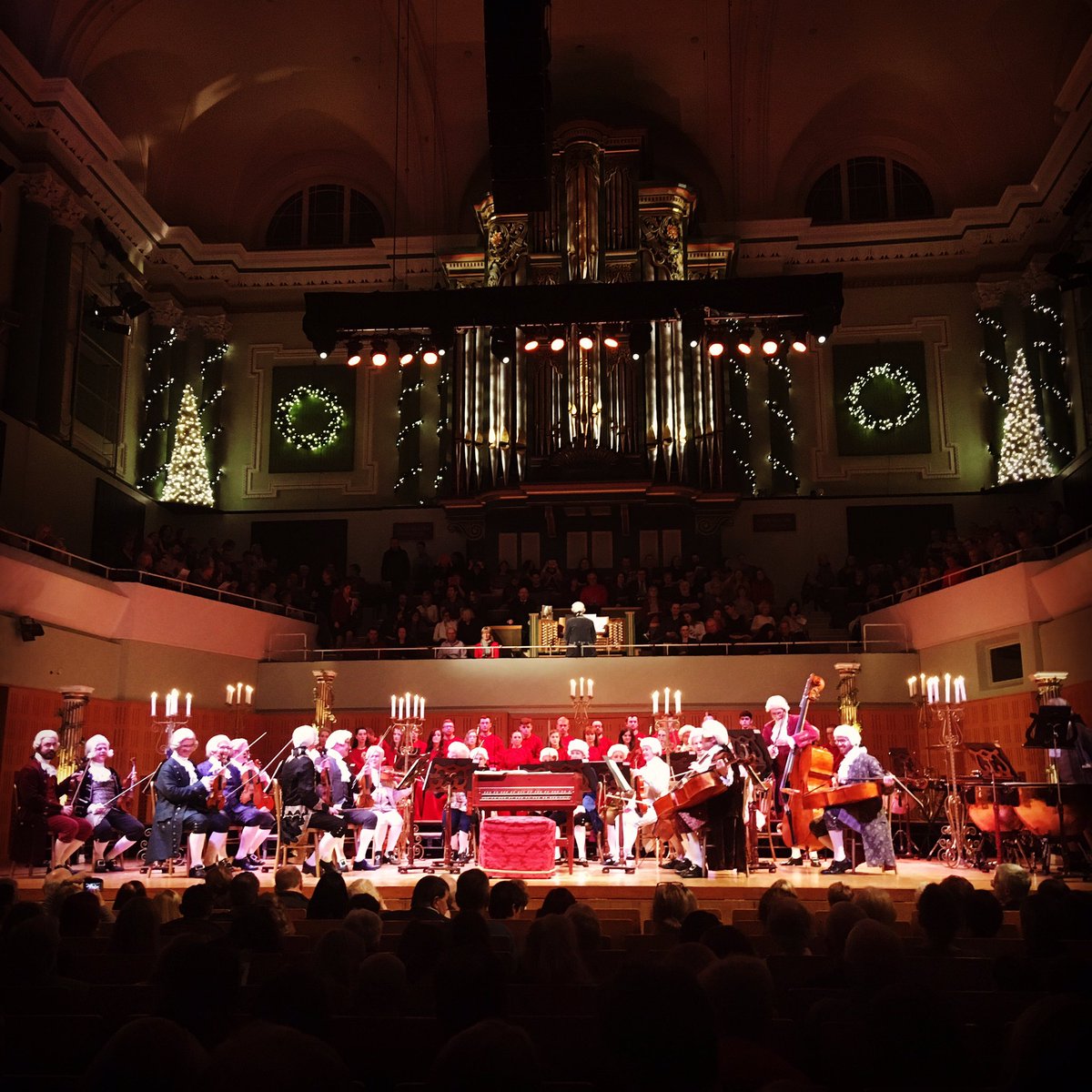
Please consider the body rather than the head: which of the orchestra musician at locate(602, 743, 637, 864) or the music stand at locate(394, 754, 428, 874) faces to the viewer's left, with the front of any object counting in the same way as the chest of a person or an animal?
the music stand

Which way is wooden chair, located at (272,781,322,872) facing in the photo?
to the viewer's right

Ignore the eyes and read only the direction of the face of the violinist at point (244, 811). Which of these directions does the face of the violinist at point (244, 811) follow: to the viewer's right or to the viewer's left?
to the viewer's right

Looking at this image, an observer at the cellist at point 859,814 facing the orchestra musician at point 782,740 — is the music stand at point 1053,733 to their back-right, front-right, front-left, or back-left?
back-right

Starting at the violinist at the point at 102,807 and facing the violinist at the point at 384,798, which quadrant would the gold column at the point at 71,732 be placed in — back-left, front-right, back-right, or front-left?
back-left

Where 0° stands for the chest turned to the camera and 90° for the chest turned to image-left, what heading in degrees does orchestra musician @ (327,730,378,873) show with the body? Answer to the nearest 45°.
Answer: approximately 270°

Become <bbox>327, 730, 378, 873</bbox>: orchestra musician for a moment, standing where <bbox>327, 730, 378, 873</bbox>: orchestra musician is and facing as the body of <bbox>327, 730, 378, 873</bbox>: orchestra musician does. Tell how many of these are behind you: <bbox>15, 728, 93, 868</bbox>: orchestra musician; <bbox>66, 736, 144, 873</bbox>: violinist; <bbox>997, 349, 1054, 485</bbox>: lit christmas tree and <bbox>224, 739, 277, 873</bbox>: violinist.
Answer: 3

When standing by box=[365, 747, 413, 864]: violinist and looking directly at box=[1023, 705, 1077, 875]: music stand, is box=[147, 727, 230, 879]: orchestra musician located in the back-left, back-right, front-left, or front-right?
back-right

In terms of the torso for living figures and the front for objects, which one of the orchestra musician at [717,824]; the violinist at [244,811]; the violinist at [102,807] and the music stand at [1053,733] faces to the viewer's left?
the orchestra musician

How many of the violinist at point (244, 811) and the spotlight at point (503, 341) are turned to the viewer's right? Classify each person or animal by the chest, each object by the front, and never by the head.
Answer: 1

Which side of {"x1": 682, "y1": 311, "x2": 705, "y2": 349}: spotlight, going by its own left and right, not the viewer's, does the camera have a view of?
front

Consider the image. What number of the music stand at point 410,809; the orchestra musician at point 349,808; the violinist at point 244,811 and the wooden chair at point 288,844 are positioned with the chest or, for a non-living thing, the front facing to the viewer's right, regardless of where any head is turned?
3

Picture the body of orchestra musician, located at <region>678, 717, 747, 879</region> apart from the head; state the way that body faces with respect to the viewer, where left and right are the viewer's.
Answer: facing to the left of the viewer

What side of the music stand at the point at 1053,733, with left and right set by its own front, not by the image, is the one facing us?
back

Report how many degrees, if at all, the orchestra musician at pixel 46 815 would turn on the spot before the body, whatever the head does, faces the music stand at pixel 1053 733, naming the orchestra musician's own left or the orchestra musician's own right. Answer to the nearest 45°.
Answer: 0° — they already face it
